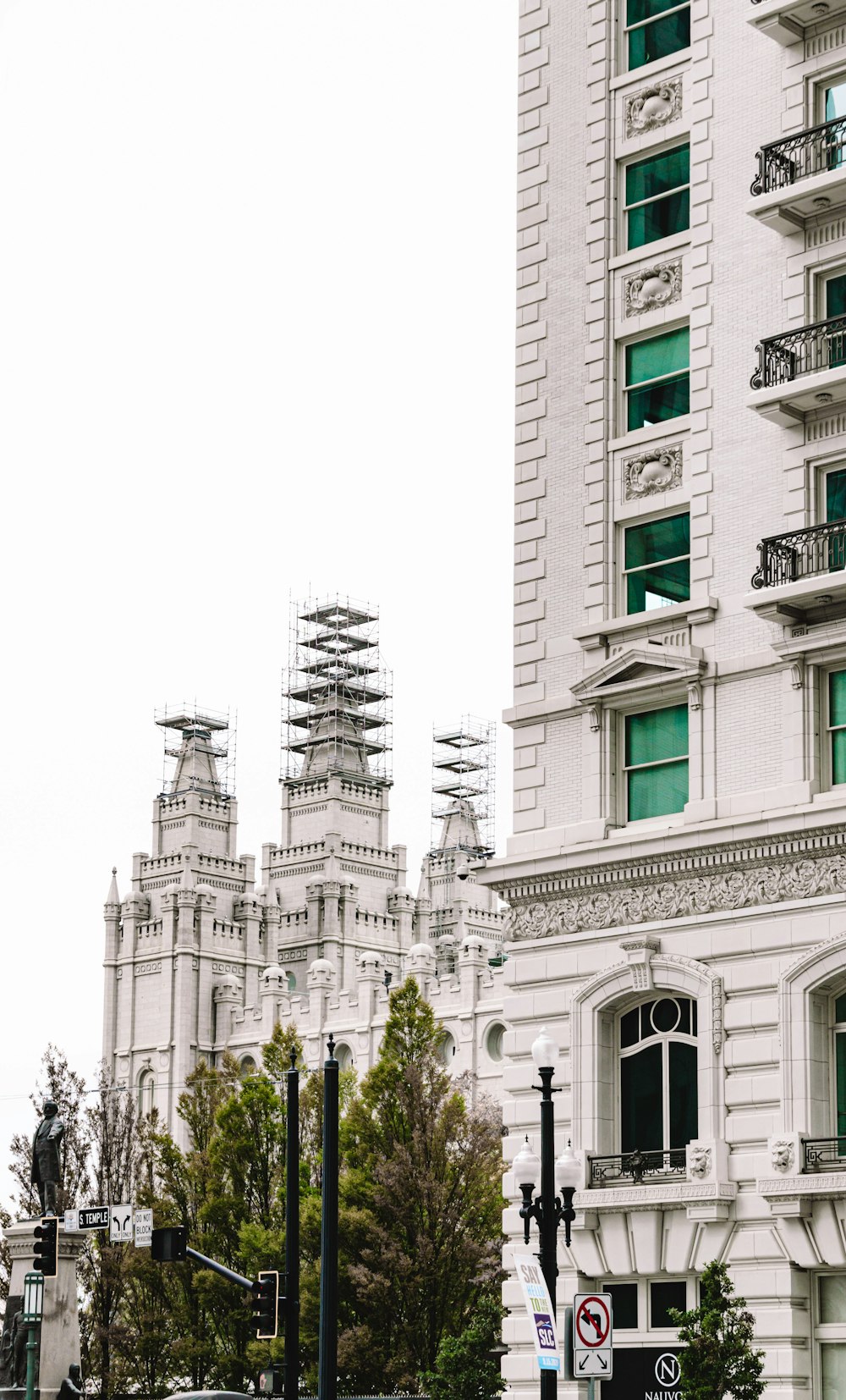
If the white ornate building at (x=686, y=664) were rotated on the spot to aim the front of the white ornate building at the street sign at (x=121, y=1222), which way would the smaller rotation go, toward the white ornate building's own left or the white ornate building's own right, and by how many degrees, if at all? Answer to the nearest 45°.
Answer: approximately 90° to the white ornate building's own right

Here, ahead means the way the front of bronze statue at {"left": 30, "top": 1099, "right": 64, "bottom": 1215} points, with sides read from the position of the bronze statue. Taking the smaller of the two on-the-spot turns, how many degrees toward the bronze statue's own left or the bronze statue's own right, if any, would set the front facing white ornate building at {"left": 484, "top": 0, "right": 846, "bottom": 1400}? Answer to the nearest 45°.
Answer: approximately 90° to the bronze statue's own left

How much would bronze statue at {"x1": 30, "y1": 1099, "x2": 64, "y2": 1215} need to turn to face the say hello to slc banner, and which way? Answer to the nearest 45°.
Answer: approximately 45° to its left

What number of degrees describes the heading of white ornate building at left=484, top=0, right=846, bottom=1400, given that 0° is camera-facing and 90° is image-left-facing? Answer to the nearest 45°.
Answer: approximately 45°

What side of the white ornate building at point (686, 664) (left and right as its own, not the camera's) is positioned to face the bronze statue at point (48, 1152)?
right

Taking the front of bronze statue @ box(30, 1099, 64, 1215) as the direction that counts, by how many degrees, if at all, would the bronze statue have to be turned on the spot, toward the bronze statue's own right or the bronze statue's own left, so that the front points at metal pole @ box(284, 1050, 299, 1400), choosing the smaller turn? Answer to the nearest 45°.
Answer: approximately 45° to the bronze statue's own left

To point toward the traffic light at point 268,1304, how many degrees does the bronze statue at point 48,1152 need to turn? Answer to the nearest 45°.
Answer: approximately 45° to its left

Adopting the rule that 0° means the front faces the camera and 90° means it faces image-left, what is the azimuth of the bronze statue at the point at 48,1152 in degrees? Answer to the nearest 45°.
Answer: approximately 45°

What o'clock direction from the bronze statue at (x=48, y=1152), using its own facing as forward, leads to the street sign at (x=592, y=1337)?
The street sign is roughly at 10 o'clock from the bronze statue.
